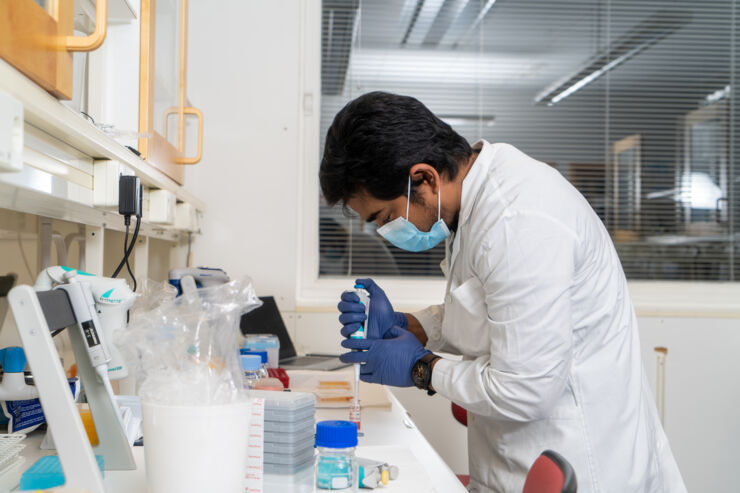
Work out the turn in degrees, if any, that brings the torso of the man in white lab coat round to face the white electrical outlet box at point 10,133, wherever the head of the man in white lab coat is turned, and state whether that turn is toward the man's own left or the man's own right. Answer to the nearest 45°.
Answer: approximately 45° to the man's own left

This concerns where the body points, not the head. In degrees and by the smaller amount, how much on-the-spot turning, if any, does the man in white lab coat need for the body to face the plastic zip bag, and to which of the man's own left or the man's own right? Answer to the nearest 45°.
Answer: approximately 45° to the man's own left

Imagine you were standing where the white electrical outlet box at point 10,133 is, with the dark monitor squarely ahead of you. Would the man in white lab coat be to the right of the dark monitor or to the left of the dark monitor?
right

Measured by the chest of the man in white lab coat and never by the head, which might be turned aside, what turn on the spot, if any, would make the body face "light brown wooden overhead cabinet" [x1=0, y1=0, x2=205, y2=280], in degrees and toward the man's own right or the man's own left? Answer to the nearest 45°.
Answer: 0° — they already face it

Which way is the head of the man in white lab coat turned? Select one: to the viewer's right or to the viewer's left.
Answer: to the viewer's left

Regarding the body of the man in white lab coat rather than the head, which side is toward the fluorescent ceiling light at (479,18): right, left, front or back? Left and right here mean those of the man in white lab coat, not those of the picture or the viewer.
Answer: right

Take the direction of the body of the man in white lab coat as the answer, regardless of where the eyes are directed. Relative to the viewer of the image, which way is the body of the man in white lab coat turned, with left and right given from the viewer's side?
facing to the left of the viewer

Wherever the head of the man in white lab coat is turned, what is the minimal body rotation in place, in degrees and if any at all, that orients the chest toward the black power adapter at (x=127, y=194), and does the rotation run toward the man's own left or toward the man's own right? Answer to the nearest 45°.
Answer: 0° — they already face it
